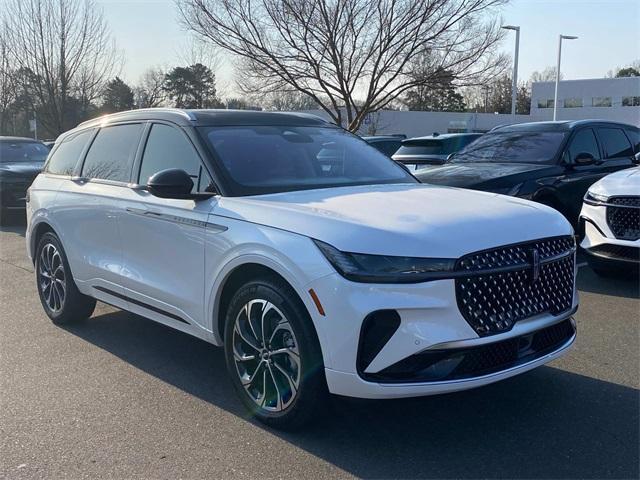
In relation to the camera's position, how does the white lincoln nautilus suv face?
facing the viewer and to the right of the viewer

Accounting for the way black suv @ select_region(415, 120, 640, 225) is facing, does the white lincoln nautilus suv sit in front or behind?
in front

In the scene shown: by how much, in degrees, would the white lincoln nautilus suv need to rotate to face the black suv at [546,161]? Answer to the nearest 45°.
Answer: approximately 90° to its left

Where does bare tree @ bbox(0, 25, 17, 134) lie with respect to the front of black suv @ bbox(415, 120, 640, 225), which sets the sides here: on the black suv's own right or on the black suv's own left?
on the black suv's own right

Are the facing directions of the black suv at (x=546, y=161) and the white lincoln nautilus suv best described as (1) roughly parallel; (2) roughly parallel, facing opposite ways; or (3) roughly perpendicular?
roughly perpendicular

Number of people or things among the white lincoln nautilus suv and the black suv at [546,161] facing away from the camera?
0

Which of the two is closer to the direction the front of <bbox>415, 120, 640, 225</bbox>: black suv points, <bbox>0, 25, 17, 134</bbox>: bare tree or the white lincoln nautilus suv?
the white lincoln nautilus suv

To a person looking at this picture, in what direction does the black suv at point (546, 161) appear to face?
facing the viewer and to the left of the viewer

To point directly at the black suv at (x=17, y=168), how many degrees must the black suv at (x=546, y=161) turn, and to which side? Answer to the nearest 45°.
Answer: approximately 45° to its right

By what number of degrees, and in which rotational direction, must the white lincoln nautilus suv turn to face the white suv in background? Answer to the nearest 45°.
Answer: approximately 90° to its left

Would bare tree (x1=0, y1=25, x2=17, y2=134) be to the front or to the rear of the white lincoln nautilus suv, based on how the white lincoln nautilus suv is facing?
to the rear
